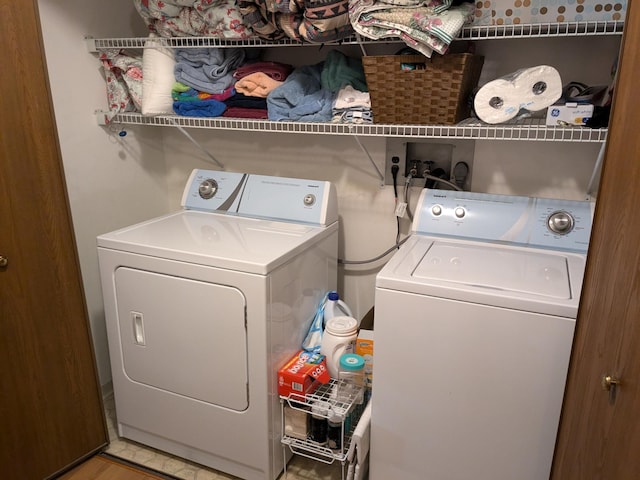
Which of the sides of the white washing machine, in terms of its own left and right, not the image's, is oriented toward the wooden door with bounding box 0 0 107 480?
right

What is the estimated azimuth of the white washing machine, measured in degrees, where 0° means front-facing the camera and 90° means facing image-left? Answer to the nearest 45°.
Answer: approximately 0°

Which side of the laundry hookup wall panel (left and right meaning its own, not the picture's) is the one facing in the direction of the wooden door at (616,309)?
front

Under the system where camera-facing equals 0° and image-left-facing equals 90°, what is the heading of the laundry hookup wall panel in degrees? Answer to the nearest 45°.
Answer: approximately 0°

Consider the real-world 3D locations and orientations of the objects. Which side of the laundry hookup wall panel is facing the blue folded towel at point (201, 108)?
right

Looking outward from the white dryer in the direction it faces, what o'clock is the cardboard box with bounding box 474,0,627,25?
The cardboard box is roughly at 8 o'clock from the white dryer.

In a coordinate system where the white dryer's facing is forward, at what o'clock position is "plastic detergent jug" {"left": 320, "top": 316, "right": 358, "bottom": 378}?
The plastic detergent jug is roughly at 8 o'clock from the white dryer.

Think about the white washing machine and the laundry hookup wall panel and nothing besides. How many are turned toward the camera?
2
